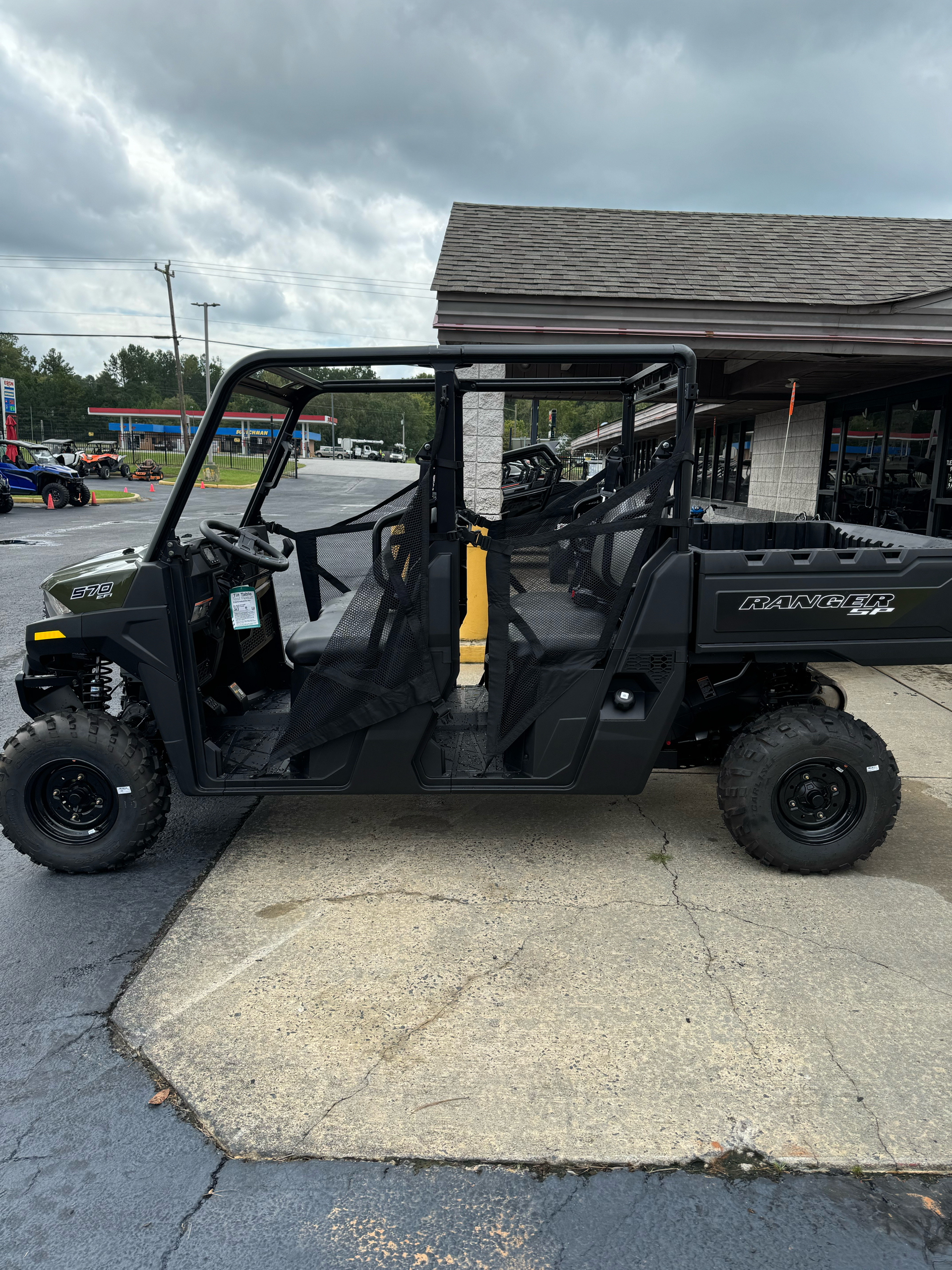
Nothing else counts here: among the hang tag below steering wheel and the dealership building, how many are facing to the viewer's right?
0

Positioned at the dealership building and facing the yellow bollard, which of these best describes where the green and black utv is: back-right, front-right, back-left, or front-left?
front-left

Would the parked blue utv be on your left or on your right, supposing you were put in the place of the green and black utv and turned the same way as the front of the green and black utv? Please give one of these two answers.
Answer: on your right

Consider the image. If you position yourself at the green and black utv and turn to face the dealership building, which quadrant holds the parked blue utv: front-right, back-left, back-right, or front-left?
front-left

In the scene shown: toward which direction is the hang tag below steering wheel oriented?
toward the camera

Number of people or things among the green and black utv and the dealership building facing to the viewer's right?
0

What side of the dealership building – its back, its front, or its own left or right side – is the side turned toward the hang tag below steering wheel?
front

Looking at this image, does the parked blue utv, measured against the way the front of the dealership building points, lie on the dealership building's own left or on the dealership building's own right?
on the dealership building's own right

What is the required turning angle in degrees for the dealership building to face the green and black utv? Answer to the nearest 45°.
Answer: approximately 45° to its left

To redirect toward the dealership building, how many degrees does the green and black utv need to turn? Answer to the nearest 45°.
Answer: approximately 135° to its right

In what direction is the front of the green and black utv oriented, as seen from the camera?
facing to the left of the viewer

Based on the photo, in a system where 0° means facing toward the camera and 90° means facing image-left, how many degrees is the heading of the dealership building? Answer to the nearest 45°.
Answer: approximately 45°

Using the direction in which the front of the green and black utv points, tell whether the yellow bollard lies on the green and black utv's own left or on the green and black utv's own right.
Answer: on the green and black utv's own right

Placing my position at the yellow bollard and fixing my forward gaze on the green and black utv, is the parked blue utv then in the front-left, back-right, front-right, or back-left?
back-right
